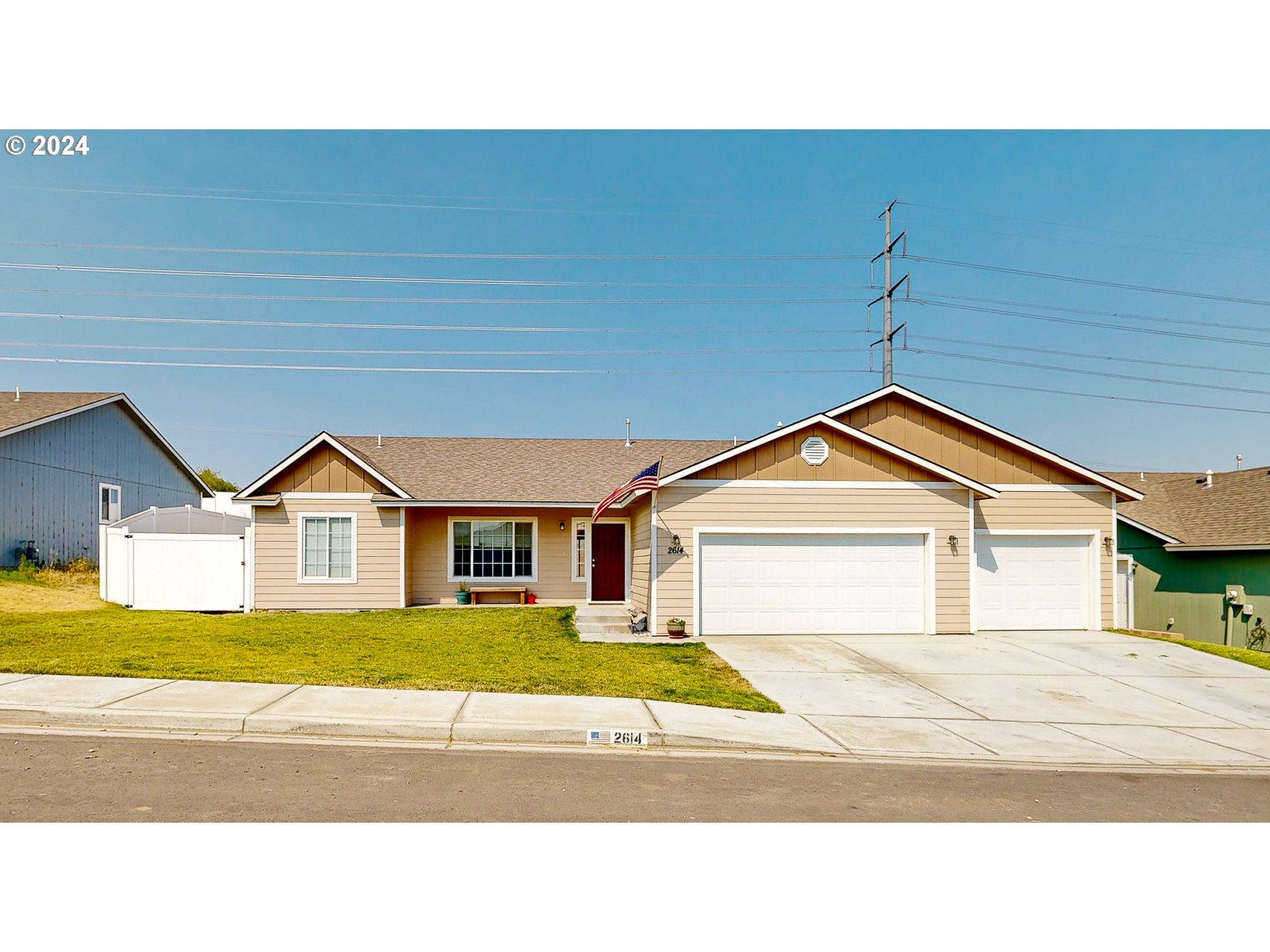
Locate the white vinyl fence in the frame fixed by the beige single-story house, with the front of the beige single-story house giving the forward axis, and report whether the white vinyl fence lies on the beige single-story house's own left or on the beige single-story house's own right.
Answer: on the beige single-story house's own right

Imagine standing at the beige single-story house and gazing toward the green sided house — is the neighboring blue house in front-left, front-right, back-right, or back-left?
back-left

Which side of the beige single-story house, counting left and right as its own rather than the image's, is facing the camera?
front

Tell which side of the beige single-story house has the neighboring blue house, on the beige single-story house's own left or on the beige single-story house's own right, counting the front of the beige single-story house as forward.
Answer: on the beige single-story house's own right
